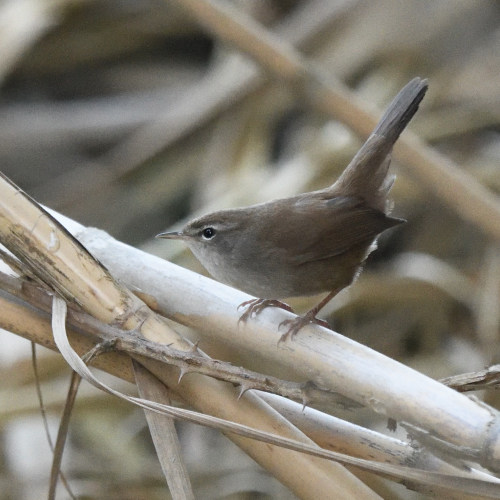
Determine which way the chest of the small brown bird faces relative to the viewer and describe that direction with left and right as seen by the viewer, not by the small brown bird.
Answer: facing to the left of the viewer
